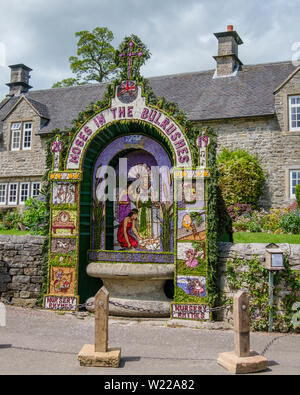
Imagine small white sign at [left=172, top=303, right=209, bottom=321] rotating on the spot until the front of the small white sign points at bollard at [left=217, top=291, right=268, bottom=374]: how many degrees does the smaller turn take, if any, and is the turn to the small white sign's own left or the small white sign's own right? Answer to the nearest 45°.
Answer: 0° — it already faces it

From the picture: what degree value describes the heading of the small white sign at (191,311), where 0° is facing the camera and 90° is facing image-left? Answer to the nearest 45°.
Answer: approximately 0°

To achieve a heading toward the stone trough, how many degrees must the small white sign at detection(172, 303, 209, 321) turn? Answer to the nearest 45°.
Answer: approximately 90° to its right

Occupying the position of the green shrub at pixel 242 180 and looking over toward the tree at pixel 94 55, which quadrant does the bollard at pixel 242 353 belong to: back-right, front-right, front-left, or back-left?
back-left

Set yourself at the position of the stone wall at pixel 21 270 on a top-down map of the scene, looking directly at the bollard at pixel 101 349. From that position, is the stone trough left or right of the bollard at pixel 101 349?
left

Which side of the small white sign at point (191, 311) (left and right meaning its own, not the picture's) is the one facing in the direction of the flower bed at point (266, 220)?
back

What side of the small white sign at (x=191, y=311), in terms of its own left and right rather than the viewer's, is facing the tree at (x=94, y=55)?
back

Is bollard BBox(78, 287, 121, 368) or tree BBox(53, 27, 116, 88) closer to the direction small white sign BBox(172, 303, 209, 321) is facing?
the bollard

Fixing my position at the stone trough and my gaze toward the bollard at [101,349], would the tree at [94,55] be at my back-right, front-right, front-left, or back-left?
back-right

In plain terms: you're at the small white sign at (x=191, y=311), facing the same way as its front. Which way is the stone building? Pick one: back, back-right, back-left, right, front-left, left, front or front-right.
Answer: back

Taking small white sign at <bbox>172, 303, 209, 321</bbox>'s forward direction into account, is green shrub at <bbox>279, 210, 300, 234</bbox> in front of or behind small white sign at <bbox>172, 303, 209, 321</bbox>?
behind

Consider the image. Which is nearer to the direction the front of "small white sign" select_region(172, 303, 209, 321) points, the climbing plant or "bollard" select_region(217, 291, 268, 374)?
the bollard

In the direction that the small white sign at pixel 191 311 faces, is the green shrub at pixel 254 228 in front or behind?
behind
